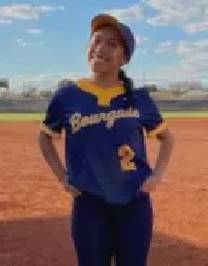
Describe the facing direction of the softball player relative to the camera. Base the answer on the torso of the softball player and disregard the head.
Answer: toward the camera
